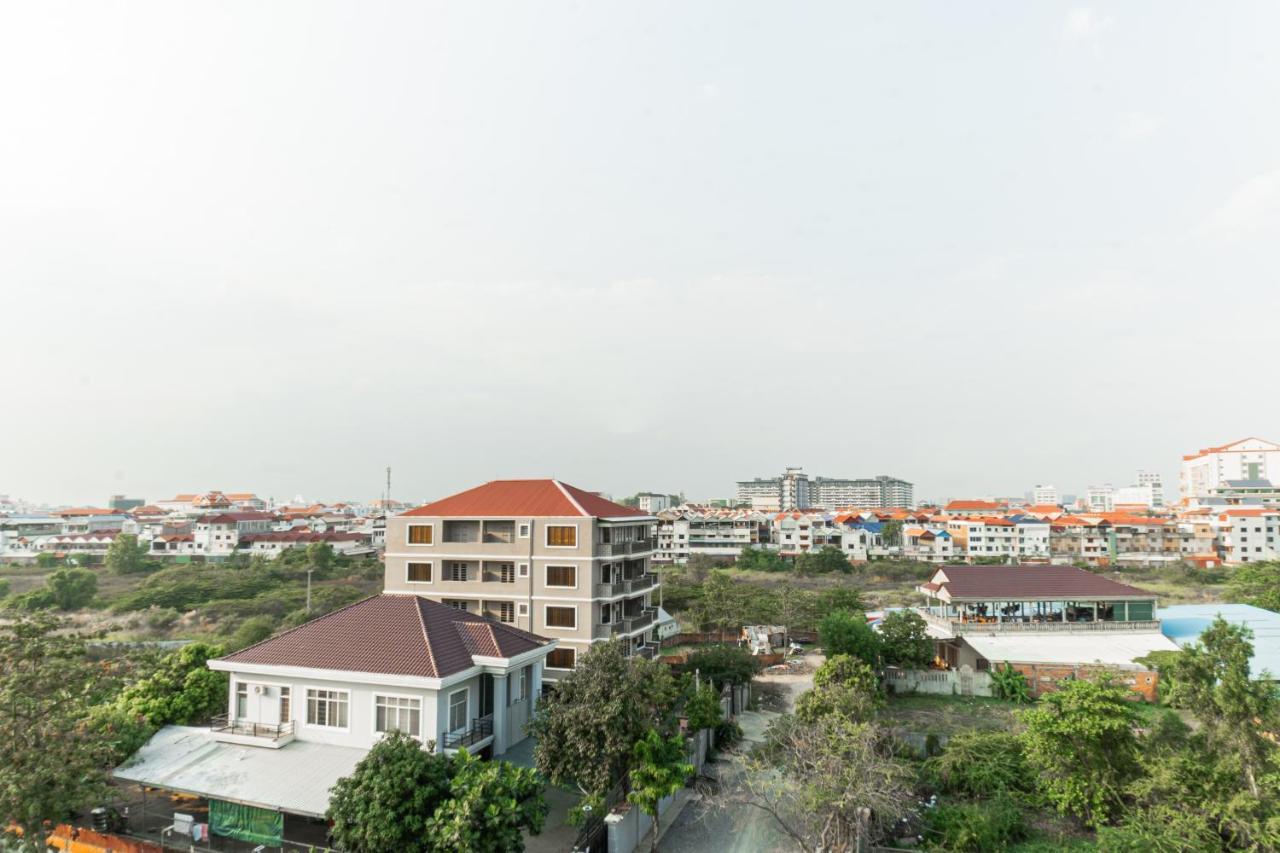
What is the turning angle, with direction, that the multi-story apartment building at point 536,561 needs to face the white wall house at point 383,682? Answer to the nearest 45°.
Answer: approximately 90° to its right

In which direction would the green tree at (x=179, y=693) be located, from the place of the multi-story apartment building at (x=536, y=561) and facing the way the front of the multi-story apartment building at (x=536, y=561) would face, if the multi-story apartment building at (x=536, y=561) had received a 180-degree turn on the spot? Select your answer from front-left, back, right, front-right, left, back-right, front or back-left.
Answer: front-left
